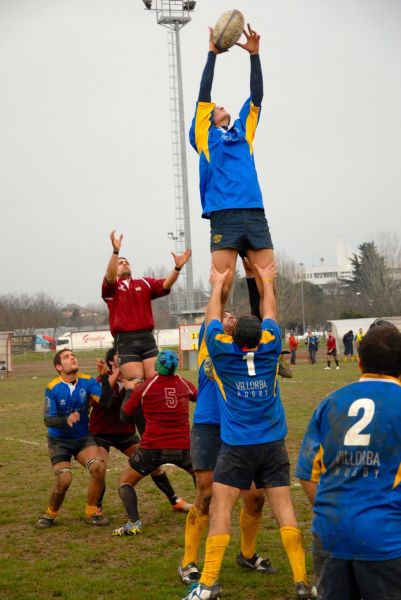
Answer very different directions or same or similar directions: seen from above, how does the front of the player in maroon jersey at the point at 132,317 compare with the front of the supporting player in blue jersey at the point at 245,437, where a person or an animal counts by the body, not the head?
very different directions

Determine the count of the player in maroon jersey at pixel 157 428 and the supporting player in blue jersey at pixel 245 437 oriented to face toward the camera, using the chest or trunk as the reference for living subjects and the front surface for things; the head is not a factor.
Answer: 0

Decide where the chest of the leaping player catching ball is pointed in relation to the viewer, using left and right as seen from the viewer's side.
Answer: facing the viewer and to the right of the viewer

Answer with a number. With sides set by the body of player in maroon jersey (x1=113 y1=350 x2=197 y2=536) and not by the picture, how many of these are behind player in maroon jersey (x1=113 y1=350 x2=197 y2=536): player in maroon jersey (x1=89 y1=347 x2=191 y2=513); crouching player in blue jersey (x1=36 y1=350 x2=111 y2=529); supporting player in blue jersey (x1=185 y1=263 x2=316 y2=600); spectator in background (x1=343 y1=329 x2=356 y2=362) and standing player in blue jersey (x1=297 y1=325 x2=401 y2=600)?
2

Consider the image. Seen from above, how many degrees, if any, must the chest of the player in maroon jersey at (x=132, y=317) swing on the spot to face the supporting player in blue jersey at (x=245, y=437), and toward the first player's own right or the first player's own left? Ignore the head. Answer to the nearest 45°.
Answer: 0° — they already face them

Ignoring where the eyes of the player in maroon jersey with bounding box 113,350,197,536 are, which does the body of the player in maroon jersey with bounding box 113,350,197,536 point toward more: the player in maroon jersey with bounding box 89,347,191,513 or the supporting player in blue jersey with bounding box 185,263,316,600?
the player in maroon jersey

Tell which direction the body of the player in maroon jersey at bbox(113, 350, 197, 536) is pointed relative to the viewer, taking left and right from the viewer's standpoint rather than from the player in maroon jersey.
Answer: facing away from the viewer

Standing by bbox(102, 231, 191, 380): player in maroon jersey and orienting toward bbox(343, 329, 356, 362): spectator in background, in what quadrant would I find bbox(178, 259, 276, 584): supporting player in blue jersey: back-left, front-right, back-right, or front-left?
back-right

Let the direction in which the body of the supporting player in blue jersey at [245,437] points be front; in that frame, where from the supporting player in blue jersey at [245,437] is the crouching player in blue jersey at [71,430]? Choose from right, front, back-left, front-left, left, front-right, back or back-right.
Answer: front-left

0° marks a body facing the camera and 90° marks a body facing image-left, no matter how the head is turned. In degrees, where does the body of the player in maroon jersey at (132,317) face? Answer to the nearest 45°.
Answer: approximately 0°

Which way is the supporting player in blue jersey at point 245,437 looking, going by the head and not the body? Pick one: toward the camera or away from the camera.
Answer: away from the camera

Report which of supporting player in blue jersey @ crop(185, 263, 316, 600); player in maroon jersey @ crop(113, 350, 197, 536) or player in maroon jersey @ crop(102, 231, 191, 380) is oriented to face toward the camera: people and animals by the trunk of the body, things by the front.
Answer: player in maroon jersey @ crop(102, 231, 191, 380)

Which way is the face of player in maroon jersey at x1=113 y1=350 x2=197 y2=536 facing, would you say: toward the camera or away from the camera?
away from the camera

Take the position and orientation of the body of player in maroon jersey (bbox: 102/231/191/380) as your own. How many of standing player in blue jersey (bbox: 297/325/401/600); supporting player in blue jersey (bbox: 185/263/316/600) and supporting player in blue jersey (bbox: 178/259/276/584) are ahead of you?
3

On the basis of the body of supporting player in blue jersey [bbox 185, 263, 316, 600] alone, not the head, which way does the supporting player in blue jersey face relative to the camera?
away from the camera
